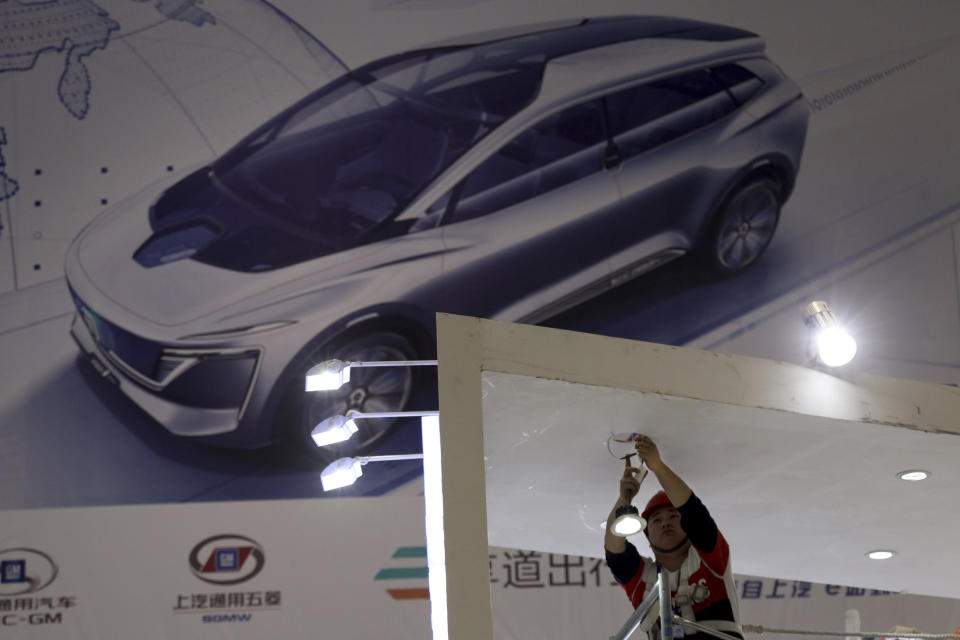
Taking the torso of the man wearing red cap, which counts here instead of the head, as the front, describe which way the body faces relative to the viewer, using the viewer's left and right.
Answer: facing the viewer and to the left of the viewer

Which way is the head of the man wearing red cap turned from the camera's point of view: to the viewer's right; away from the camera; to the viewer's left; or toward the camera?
toward the camera
